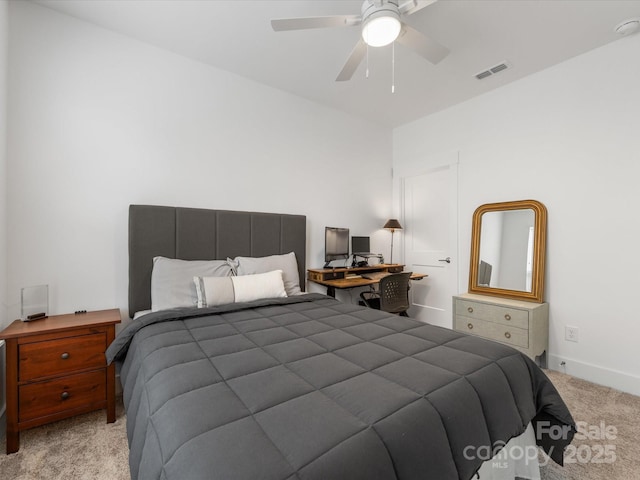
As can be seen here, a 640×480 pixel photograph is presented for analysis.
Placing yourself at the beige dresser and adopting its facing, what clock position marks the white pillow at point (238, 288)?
The white pillow is roughly at 12 o'clock from the beige dresser.

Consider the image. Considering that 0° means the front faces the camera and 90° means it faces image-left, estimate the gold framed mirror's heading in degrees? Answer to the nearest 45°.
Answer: approximately 45°

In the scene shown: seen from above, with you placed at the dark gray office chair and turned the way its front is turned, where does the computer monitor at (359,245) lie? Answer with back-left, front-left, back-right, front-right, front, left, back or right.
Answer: front

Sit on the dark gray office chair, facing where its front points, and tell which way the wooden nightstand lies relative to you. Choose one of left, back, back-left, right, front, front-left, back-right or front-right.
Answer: left

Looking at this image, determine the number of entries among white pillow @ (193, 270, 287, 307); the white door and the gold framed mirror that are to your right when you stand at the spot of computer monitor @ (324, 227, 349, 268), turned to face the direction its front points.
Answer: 1

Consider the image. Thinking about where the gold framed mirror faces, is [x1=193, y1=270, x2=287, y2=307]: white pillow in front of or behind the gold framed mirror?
in front

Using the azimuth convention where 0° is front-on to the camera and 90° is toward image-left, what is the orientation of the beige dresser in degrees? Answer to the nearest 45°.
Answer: approximately 45°

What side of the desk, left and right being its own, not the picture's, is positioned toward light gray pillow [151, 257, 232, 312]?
right

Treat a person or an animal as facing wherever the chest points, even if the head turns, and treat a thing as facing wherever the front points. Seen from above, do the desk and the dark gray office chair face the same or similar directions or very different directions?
very different directions

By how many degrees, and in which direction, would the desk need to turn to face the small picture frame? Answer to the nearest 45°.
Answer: approximately 90° to its right

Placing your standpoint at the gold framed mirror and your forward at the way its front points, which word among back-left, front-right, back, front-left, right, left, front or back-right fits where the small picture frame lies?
front

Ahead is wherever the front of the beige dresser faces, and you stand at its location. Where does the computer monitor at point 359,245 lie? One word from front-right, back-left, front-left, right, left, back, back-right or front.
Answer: front-right

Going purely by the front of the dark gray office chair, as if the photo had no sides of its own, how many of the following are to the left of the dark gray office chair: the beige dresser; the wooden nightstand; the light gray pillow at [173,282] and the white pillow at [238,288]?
3

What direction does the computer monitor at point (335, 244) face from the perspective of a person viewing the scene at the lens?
facing the viewer and to the right of the viewer

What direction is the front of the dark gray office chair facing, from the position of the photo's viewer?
facing away from the viewer and to the left of the viewer

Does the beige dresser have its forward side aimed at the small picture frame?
yes

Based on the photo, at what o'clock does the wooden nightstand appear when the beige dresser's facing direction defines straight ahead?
The wooden nightstand is roughly at 12 o'clock from the beige dresser.

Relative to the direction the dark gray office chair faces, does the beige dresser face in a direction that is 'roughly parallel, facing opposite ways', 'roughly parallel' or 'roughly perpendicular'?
roughly perpendicular
